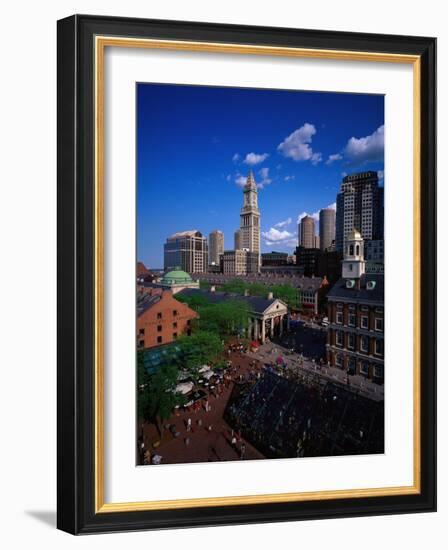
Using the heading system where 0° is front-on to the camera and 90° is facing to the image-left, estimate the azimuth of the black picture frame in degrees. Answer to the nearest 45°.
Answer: approximately 315°
